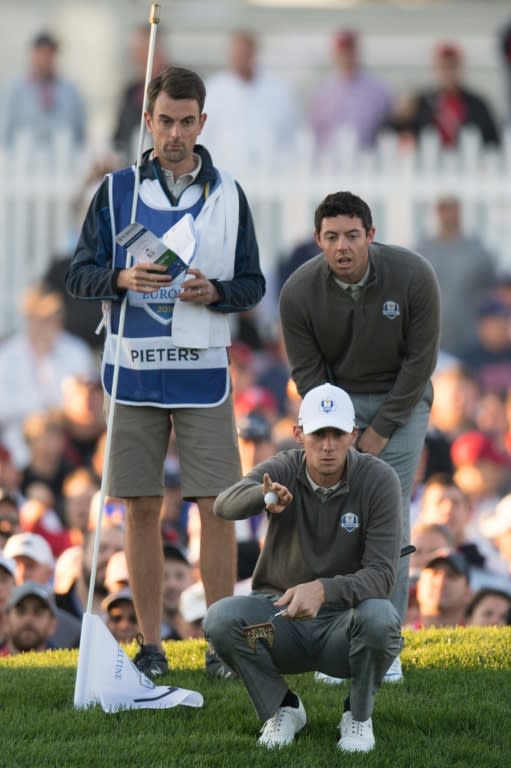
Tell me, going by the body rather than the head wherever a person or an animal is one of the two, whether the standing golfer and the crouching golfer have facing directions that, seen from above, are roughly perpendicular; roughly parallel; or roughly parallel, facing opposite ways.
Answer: roughly parallel

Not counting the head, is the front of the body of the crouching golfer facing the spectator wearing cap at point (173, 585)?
no

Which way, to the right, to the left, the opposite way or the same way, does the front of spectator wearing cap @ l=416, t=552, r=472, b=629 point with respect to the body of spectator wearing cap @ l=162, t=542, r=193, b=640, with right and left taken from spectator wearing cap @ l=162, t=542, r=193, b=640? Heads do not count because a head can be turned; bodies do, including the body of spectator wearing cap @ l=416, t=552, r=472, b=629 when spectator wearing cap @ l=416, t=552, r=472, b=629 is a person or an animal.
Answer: the same way

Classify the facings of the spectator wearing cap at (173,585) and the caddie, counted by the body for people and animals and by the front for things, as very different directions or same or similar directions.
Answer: same or similar directions

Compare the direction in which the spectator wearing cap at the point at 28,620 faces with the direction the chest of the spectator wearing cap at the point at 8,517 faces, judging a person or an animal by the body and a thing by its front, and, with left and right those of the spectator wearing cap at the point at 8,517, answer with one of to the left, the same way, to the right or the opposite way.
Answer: the same way

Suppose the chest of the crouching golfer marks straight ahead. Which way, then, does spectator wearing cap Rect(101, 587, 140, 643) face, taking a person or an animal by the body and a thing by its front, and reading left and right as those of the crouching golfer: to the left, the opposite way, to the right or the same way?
the same way

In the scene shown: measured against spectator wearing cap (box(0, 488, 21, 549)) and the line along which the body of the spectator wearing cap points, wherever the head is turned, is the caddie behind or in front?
in front

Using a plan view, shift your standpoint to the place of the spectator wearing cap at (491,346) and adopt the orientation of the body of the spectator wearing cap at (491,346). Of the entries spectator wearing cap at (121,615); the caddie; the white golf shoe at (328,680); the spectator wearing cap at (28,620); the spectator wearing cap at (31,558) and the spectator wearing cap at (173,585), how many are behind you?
0

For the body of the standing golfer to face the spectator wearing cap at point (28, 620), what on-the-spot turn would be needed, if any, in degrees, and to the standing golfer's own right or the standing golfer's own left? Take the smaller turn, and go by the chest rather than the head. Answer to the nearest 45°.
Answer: approximately 135° to the standing golfer's own right

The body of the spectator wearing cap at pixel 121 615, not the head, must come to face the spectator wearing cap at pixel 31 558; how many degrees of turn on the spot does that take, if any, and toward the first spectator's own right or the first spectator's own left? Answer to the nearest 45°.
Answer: approximately 135° to the first spectator's own right

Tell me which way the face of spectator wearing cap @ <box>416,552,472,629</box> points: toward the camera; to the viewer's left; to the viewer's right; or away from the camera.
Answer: toward the camera

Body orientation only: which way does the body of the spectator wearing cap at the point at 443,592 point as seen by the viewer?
toward the camera

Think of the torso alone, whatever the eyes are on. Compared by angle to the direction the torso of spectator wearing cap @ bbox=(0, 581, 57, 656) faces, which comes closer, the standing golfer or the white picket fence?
the standing golfer

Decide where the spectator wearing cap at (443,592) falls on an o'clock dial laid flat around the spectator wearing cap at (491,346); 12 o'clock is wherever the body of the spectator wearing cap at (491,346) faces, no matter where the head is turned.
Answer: the spectator wearing cap at (443,592) is roughly at 12 o'clock from the spectator wearing cap at (491,346).

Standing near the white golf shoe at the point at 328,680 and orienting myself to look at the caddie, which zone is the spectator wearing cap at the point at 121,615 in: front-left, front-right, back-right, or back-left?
front-right

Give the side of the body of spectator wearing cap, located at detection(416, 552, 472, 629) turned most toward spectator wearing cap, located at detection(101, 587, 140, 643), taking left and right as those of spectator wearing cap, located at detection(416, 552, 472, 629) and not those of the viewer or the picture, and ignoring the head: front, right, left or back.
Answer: right

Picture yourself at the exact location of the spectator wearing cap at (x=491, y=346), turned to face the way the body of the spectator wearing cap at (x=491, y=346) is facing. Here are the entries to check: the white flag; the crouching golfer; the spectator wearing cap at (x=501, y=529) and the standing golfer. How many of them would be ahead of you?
4

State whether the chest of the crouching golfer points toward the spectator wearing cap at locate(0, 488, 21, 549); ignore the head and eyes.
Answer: no

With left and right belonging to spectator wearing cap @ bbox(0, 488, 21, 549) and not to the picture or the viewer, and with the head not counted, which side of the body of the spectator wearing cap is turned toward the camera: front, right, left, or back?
front

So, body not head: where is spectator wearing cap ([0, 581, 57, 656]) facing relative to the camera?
toward the camera
